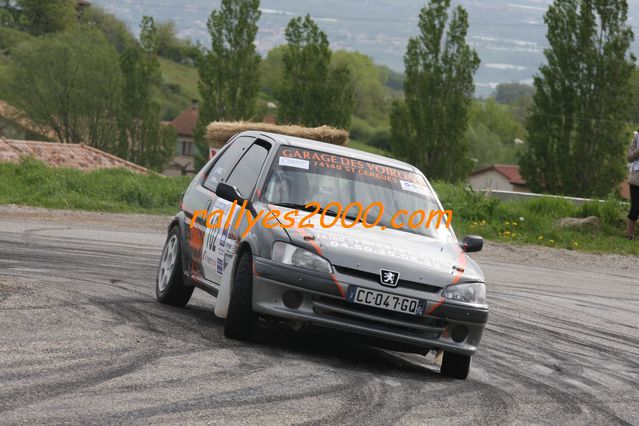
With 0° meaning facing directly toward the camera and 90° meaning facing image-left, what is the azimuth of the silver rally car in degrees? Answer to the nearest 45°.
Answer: approximately 315°

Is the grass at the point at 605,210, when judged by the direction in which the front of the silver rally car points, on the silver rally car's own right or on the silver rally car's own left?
on the silver rally car's own left
